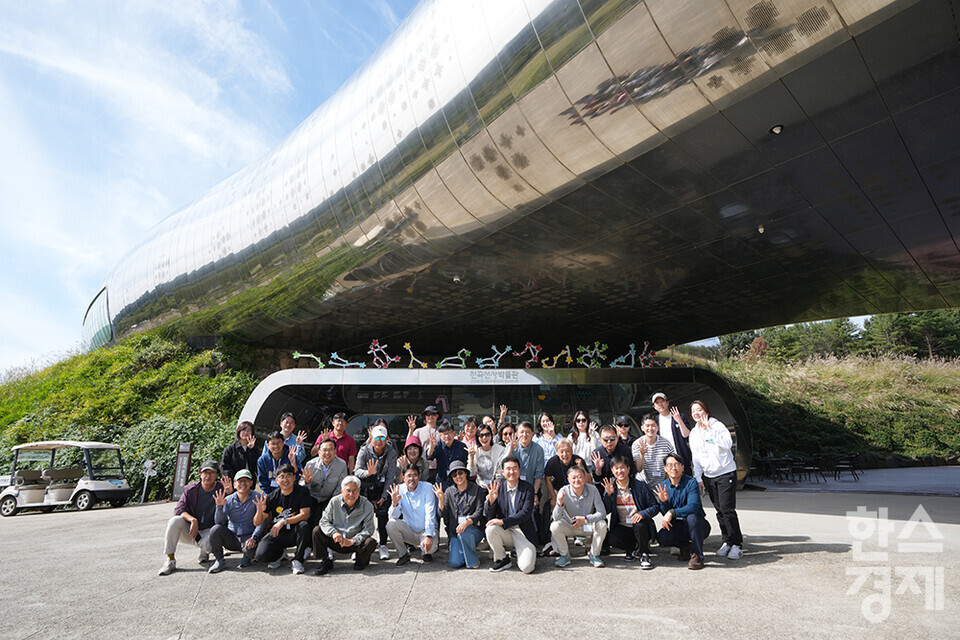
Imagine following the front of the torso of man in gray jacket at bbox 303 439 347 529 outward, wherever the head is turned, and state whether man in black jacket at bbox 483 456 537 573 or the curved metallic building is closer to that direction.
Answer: the man in black jacket

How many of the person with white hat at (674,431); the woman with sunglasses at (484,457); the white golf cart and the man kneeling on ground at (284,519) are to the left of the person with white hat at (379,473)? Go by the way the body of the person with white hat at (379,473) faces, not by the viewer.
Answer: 2

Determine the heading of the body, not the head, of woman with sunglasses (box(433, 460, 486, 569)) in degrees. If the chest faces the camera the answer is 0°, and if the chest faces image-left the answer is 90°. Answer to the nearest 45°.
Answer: approximately 0°

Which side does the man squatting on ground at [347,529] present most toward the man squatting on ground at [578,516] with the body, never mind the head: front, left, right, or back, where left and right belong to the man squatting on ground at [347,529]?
left

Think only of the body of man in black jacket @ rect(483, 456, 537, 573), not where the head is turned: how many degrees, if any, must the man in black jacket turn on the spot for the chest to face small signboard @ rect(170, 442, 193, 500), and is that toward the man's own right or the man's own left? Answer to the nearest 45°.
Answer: approximately 135° to the man's own right

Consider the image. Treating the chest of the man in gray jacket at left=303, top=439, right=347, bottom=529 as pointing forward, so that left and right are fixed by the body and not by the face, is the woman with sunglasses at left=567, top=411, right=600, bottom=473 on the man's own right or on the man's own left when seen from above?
on the man's own left

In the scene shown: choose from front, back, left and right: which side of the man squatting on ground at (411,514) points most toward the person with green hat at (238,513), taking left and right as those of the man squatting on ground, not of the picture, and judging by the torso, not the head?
right
